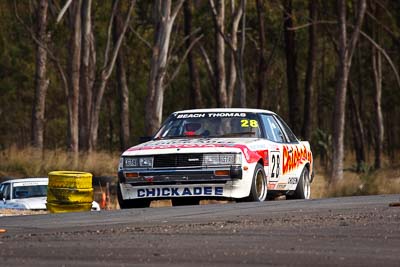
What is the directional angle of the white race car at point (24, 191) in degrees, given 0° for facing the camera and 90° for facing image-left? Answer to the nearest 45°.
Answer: approximately 315°

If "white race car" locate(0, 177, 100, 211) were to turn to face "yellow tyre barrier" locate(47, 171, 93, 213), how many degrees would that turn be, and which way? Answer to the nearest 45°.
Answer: approximately 45° to its right

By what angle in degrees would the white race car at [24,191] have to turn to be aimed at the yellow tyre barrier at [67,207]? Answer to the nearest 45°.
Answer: approximately 45° to its right
